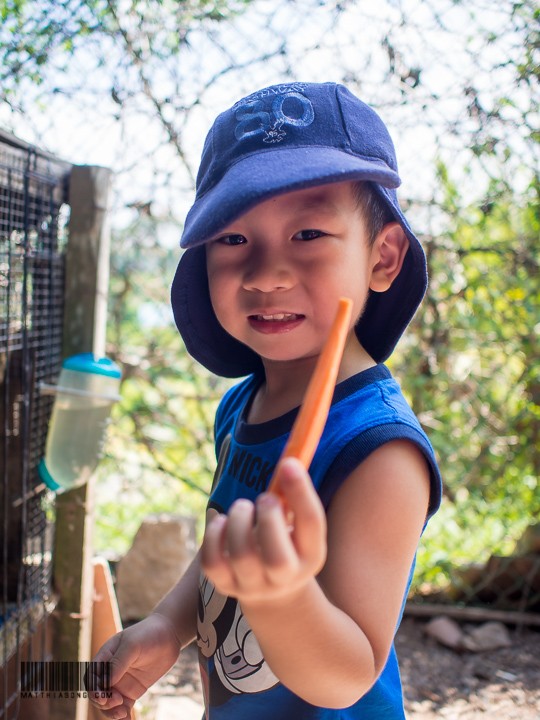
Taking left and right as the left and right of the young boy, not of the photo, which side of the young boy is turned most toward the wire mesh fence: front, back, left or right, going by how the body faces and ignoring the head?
right

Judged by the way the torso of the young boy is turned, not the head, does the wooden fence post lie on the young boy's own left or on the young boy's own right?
on the young boy's own right

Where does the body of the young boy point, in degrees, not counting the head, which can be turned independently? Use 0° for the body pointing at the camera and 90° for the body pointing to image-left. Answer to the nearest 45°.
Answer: approximately 45°

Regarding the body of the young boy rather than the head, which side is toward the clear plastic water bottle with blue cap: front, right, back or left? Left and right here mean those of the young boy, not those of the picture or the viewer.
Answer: right
